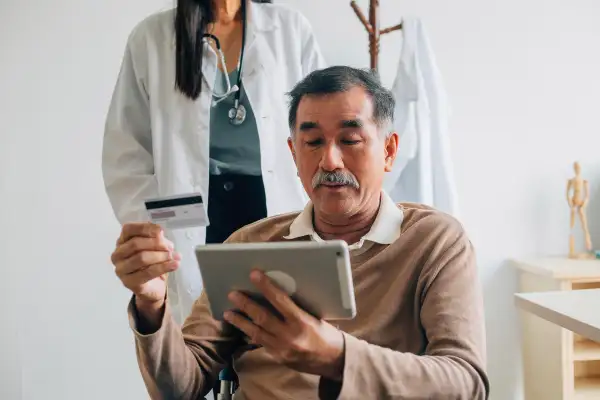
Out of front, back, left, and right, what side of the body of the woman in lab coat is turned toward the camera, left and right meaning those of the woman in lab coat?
front

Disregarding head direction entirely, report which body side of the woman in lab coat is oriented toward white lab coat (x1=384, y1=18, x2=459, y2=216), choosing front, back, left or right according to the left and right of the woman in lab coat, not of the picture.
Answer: left

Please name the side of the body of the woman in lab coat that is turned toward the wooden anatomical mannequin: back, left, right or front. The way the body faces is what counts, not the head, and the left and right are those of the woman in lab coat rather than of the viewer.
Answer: left

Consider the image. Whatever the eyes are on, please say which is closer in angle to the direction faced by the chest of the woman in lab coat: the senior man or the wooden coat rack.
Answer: the senior man

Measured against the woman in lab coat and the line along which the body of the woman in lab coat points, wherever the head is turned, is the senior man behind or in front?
in front

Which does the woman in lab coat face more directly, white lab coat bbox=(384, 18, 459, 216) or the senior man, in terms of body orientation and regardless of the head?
the senior man

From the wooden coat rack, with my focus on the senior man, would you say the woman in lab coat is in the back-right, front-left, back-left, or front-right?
front-right

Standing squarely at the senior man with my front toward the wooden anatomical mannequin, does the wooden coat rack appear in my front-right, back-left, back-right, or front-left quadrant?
front-left

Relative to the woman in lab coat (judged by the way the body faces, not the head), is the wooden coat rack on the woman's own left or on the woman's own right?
on the woman's own left
